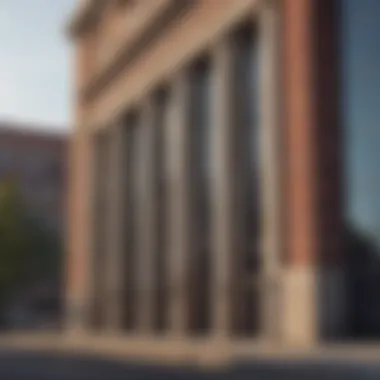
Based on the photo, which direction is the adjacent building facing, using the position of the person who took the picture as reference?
facing the viewer and to the left of the viewer

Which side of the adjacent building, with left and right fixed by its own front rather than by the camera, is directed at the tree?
right
